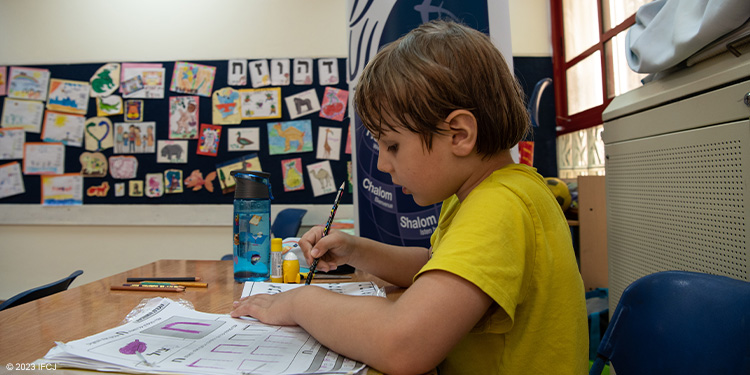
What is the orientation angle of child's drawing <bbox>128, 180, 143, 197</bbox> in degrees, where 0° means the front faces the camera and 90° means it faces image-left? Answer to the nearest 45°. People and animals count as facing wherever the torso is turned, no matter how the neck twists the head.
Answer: approximately 0°

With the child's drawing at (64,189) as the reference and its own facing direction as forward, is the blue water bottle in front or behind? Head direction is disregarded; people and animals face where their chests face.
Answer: in front

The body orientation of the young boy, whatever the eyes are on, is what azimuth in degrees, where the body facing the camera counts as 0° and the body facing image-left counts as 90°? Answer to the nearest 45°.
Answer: approximately 90°

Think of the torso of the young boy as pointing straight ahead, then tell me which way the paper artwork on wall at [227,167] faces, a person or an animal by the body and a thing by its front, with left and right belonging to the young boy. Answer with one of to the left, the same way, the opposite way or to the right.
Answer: to the left
